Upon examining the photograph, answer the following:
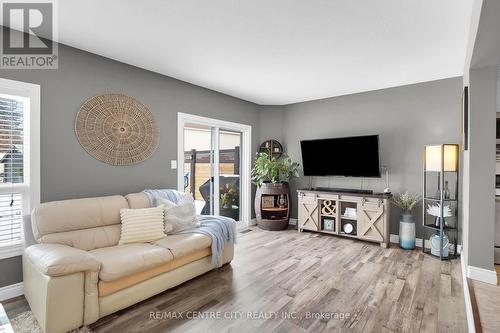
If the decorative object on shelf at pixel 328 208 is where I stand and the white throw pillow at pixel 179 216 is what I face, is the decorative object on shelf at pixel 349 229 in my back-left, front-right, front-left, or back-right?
back-left

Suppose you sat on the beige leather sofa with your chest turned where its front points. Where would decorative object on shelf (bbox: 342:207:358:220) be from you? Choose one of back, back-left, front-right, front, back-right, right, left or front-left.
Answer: front-left

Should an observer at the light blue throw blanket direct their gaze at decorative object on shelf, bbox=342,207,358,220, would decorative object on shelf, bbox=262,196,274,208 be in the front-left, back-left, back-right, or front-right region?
front-left

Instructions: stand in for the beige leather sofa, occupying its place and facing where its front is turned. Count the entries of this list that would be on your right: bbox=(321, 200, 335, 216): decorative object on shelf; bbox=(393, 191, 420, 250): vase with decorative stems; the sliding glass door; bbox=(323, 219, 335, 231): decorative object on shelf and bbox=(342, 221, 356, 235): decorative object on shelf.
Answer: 0

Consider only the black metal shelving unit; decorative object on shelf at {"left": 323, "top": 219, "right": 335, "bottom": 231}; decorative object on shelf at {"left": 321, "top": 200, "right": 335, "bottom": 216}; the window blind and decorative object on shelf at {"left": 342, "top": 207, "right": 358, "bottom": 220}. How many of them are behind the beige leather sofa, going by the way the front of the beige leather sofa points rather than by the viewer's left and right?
1

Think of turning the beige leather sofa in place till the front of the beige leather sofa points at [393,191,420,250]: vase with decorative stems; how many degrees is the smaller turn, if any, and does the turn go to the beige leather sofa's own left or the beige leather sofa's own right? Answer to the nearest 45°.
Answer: approximately 45° to the beige leather sofa's own left

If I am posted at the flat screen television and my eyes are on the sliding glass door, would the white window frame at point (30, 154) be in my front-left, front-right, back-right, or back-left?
front-left

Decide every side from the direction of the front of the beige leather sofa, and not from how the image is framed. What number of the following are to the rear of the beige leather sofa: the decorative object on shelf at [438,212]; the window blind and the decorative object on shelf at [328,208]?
1

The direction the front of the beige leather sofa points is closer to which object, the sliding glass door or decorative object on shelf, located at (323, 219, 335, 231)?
the decorative object on shelf

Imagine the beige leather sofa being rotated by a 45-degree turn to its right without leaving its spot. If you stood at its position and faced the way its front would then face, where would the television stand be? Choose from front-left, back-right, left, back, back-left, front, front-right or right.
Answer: left

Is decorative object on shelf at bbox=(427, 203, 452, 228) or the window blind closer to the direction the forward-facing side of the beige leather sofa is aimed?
the decorative object on shelf

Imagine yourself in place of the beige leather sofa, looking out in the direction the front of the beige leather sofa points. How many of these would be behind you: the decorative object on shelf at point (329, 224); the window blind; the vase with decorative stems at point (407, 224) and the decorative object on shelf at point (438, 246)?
1

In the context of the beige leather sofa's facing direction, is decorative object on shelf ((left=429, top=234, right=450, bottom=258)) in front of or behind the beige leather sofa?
in front

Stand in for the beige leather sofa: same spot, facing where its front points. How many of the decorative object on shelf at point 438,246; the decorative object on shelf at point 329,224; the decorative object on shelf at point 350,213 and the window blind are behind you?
1

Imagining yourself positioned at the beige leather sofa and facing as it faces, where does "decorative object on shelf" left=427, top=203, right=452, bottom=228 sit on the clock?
The decorative object on shelf is roughly at 11 o'clock from the beige leather sofa.

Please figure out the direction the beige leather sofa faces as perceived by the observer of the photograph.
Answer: facing the viewer and to the right of the viewer

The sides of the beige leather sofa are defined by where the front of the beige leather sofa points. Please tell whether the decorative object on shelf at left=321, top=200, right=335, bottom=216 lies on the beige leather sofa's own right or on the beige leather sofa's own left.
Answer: on the beige leather sofa's own left

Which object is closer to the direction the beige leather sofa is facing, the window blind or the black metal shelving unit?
the black metal shelving unit

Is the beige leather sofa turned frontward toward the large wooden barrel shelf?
no

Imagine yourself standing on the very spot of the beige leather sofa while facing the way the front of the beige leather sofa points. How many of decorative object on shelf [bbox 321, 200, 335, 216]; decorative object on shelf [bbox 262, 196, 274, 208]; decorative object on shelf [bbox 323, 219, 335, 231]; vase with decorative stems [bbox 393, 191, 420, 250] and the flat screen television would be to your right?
0

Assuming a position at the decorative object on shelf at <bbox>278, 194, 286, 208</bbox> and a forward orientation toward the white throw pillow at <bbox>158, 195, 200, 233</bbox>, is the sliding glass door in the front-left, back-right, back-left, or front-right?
front-right
